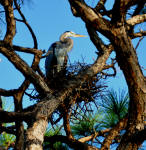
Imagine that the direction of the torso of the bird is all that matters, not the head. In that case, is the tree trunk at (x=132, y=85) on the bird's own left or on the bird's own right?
on the bird's own right

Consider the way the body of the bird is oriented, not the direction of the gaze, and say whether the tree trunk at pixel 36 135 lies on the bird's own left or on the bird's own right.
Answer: on the bird's own right

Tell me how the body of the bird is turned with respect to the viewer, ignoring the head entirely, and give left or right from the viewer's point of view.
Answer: facing to the right of the viewer
